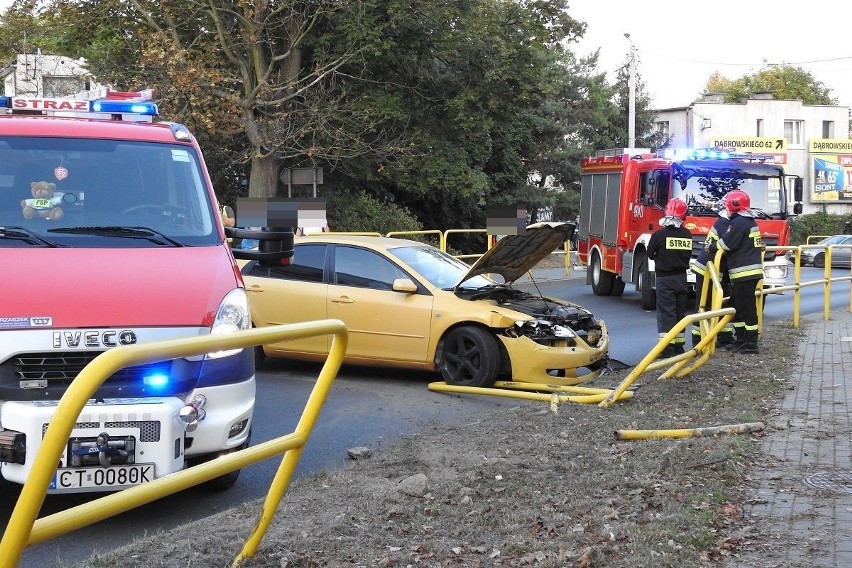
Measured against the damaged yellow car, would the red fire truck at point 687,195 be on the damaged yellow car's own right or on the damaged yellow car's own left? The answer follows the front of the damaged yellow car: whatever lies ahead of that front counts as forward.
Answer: on the damaged yellow car's own left

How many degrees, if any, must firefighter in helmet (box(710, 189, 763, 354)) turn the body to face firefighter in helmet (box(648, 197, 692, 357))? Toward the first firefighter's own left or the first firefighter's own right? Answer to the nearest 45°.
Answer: approximately 45° to the first firefighter's own left

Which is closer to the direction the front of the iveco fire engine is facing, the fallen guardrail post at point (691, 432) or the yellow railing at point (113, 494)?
the yellow railing

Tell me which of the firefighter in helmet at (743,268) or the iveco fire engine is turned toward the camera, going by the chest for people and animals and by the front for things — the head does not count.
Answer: the iveco fire engine

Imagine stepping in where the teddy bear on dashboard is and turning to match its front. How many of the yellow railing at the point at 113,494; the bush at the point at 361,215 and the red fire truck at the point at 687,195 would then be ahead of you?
1

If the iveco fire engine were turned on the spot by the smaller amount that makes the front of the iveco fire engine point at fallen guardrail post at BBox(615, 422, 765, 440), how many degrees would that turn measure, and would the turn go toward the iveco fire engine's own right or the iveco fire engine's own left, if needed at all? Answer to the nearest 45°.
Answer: approximately 90° to the iveco fire engine's own left

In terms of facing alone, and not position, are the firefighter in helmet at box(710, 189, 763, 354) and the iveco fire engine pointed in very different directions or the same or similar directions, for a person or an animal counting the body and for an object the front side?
very different directions

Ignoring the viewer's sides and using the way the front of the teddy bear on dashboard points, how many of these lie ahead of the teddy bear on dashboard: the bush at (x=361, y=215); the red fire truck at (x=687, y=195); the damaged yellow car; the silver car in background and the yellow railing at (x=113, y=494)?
1

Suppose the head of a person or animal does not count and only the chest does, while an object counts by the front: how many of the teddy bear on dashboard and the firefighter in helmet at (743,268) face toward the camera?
1

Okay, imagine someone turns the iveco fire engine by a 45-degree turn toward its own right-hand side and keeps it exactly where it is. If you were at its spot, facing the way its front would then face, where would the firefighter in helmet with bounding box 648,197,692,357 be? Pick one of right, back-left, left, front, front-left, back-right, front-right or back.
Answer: back

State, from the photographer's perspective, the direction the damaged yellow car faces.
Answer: facing the viewer and to the right of the viewer

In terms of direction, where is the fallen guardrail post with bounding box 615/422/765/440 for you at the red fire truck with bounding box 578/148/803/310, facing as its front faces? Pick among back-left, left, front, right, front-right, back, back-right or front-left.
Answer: front-right

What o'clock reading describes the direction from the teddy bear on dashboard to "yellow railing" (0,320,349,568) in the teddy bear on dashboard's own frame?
The yellow railing is roughly at 12 o'clock from the teddy bear on dashboard.

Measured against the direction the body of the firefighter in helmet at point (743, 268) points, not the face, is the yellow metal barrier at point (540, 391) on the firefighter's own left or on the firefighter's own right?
on the firefighter's own left

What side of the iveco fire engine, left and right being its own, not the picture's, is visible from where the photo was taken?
front

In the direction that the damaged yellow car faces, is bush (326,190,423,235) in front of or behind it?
behind

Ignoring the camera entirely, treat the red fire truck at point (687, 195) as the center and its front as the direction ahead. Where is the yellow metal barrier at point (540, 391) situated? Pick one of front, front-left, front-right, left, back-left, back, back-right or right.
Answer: front-right
